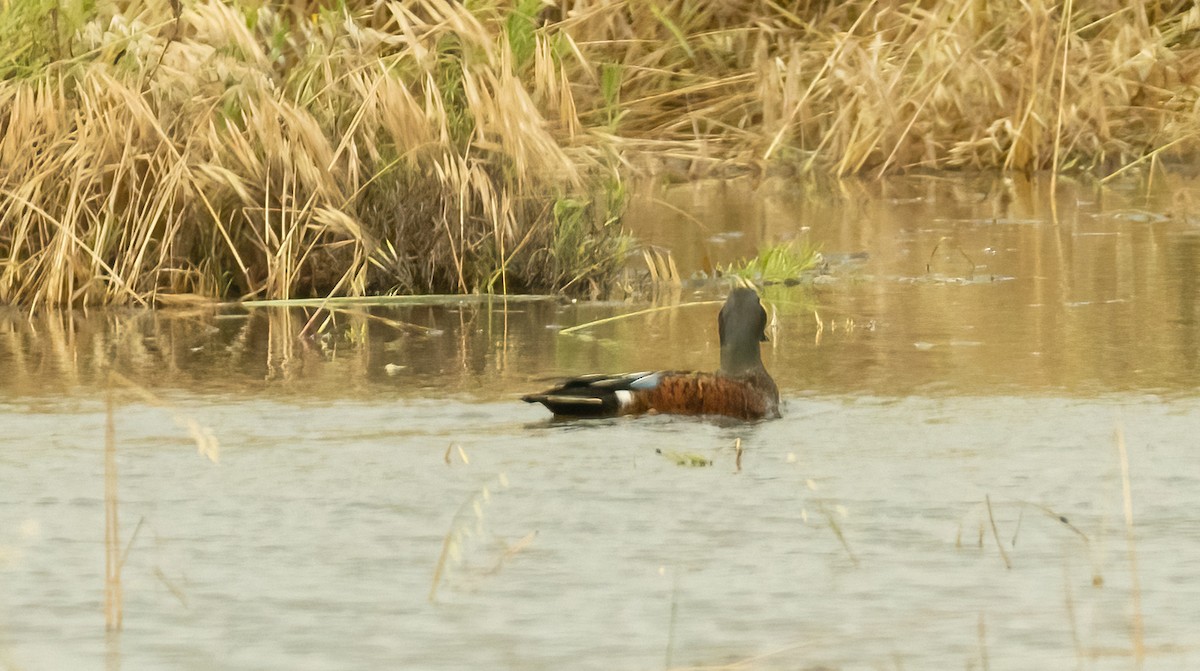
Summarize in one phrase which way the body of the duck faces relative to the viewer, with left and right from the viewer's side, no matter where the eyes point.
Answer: facing to the right of the viewer

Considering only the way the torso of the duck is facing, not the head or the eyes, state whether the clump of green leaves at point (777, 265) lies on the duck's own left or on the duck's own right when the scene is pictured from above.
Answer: on the duck's own left
